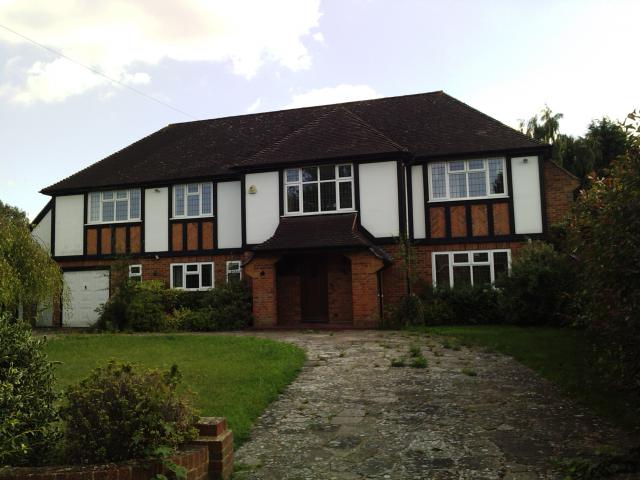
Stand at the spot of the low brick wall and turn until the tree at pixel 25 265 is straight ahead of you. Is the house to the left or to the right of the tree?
right

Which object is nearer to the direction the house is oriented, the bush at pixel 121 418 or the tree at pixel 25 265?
the bush

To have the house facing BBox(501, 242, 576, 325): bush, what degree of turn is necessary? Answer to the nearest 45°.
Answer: approximately 45° to its left

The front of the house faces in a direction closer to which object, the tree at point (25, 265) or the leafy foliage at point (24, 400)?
the leafy foliage

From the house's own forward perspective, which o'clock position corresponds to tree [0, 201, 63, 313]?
The tree is roughly at 2 o'clock from the house.

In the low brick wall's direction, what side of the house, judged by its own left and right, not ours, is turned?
front

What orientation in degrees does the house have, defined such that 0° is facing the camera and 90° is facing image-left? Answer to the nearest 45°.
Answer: approximately 0°

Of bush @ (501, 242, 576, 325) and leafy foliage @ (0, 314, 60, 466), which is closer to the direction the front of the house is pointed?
the leafy foliage

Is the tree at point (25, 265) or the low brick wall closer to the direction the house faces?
the low brick wall
